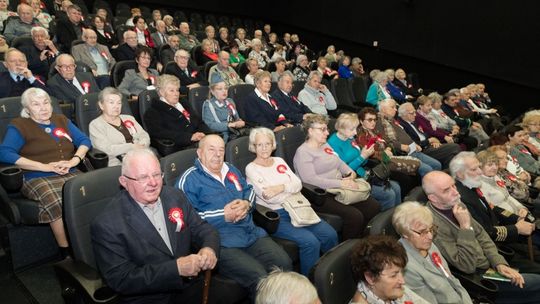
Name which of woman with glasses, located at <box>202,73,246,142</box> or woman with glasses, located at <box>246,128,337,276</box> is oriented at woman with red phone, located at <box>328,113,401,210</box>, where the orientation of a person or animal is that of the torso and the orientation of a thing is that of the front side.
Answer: woman with glasses, located at <box>202,73,246,142</box>

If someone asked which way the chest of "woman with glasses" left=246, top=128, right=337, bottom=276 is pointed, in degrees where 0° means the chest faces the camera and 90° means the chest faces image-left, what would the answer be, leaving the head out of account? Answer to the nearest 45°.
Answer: approximately 315°

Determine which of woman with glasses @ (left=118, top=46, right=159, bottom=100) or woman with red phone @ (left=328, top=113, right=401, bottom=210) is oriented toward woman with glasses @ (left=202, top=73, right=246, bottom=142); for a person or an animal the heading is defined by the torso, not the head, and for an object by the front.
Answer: woman with glasses @ (left=118, top=46, right=159, bottom=100)

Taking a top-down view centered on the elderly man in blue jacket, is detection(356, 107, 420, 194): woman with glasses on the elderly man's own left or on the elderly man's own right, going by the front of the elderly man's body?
on the elderly man's own left

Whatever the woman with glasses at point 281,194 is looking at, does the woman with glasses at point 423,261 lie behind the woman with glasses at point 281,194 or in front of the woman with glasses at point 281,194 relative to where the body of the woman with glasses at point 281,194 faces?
in front

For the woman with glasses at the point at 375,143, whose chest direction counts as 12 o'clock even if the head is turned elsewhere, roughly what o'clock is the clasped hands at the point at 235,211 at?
The clasped hands is roughly at 2 o'clock from the woman with glasses.

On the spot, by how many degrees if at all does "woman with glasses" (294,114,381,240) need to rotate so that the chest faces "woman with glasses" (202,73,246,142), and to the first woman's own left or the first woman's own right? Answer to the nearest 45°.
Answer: approximately 180°

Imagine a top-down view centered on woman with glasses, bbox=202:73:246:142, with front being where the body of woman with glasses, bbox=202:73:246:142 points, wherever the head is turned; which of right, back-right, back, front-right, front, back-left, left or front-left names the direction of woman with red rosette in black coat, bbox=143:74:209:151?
right

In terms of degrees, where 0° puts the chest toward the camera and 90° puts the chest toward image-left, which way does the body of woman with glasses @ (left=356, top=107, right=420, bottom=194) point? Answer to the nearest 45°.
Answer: approximately 315°

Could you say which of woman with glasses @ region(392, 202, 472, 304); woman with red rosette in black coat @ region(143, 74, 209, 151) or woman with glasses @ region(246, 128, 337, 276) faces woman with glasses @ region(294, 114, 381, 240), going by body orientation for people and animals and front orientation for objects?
woman with red rosette in black coat @ region(143, 74, 209, 151)
